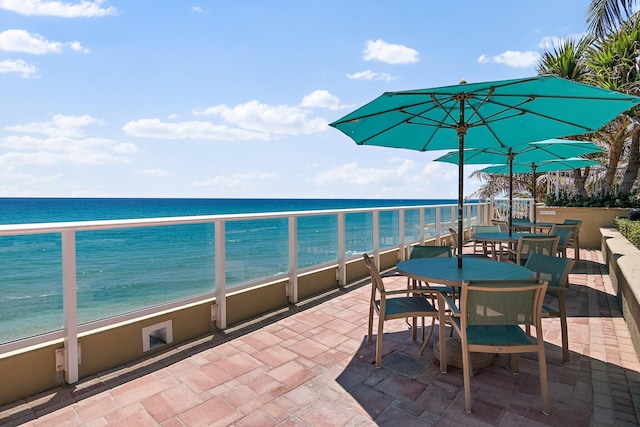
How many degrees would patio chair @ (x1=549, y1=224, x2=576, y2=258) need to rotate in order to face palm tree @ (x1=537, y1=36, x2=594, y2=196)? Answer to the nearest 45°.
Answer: approximately 135° to its right

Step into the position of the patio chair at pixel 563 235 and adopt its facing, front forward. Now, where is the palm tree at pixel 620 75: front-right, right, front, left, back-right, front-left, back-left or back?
back-right

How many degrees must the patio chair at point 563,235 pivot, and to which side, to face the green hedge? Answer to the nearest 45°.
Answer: approximately 135° to its right

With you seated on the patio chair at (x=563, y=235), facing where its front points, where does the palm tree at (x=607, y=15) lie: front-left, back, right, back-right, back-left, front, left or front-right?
back-right

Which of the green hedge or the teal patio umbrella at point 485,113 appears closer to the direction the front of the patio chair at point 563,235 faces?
the teal patio umbrella

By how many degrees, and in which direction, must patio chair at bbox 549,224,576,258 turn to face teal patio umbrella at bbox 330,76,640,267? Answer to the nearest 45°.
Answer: approximately 45° to its left

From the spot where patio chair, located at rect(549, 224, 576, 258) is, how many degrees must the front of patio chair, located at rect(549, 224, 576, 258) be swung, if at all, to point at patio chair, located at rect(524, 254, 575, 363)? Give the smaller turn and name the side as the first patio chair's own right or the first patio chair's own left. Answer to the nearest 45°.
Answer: approximately 45° to the first patio chair's own left

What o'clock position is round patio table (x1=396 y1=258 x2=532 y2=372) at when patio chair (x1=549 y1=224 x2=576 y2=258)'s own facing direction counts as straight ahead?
The round patio table is roughly at 11 o'clock from the patio chair.

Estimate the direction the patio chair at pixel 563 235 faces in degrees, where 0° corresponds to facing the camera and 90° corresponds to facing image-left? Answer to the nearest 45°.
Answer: approximately 45°
